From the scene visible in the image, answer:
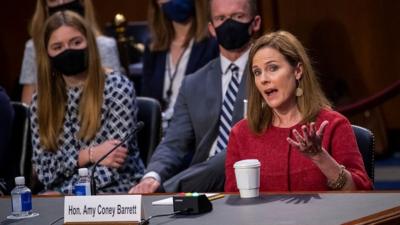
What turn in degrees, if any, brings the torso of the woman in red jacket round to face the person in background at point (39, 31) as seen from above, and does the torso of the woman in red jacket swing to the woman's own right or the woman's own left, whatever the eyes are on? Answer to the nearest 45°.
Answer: approximately 90° to the woman's own right

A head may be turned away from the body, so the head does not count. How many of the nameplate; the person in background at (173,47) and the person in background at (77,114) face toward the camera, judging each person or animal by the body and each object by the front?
3

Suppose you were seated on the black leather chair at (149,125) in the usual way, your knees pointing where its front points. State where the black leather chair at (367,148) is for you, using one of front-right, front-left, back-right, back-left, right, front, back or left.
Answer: left

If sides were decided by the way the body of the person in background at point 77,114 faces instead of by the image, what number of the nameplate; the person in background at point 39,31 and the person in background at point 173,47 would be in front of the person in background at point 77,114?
1

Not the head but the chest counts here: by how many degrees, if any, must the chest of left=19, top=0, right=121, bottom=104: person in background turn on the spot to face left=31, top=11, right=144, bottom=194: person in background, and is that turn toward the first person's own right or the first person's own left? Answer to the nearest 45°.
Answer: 0° — they already face them

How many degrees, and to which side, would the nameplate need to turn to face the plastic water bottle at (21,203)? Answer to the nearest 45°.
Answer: approximately 135° to its right

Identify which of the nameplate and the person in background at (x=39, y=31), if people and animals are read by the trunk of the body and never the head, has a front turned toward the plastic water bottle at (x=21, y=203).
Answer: the person in background

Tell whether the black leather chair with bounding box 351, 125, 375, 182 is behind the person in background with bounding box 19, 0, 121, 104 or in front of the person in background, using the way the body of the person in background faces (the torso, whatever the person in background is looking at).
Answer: in front

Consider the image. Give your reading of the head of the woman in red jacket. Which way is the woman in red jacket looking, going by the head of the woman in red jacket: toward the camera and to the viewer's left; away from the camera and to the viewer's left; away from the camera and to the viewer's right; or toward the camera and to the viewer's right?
toward the camera and to the viewer's left

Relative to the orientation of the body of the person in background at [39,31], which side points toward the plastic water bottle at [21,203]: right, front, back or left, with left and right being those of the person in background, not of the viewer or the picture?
front
